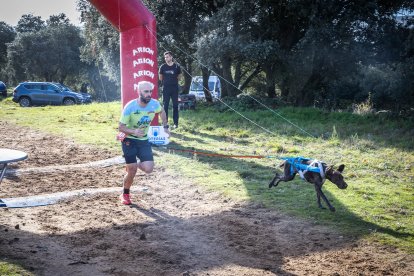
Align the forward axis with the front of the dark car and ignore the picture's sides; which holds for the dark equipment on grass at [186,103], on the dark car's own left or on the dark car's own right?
on the dark car's own right

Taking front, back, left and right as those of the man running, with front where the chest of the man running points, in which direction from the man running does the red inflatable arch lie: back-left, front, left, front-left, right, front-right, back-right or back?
back-left

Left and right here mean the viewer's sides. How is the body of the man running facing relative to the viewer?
facing the viewer and to the right of the viewer

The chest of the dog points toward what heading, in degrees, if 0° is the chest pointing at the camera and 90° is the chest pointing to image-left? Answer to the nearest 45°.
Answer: approximately 270°

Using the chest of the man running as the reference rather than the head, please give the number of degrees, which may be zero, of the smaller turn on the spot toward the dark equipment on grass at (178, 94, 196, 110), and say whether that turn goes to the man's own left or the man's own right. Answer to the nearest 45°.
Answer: approximately 135° to the man's own left
